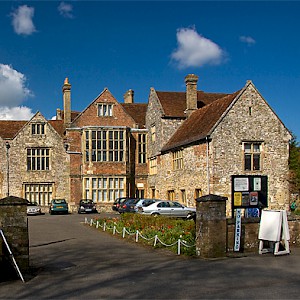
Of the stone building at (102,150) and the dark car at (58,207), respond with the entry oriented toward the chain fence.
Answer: the stone building

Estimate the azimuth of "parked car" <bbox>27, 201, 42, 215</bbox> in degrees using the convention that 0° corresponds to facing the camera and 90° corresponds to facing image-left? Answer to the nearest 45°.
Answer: approximately 0°

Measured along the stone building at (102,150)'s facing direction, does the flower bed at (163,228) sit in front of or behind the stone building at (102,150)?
in front

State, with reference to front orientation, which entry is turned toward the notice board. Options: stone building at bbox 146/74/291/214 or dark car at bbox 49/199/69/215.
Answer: the stone building

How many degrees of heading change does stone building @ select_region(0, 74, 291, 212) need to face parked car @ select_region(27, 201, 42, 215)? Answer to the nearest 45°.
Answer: approximately 45° to its right

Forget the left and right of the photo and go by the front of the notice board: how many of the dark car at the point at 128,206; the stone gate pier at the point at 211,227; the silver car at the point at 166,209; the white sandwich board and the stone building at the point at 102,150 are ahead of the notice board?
2
